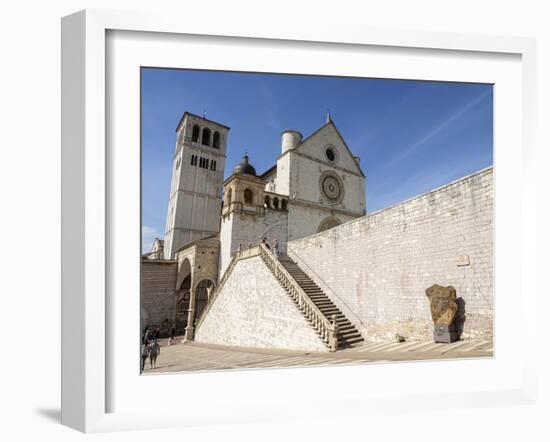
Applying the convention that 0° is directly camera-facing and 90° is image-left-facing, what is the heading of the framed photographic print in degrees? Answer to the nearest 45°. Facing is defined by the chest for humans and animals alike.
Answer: approximately 315°
